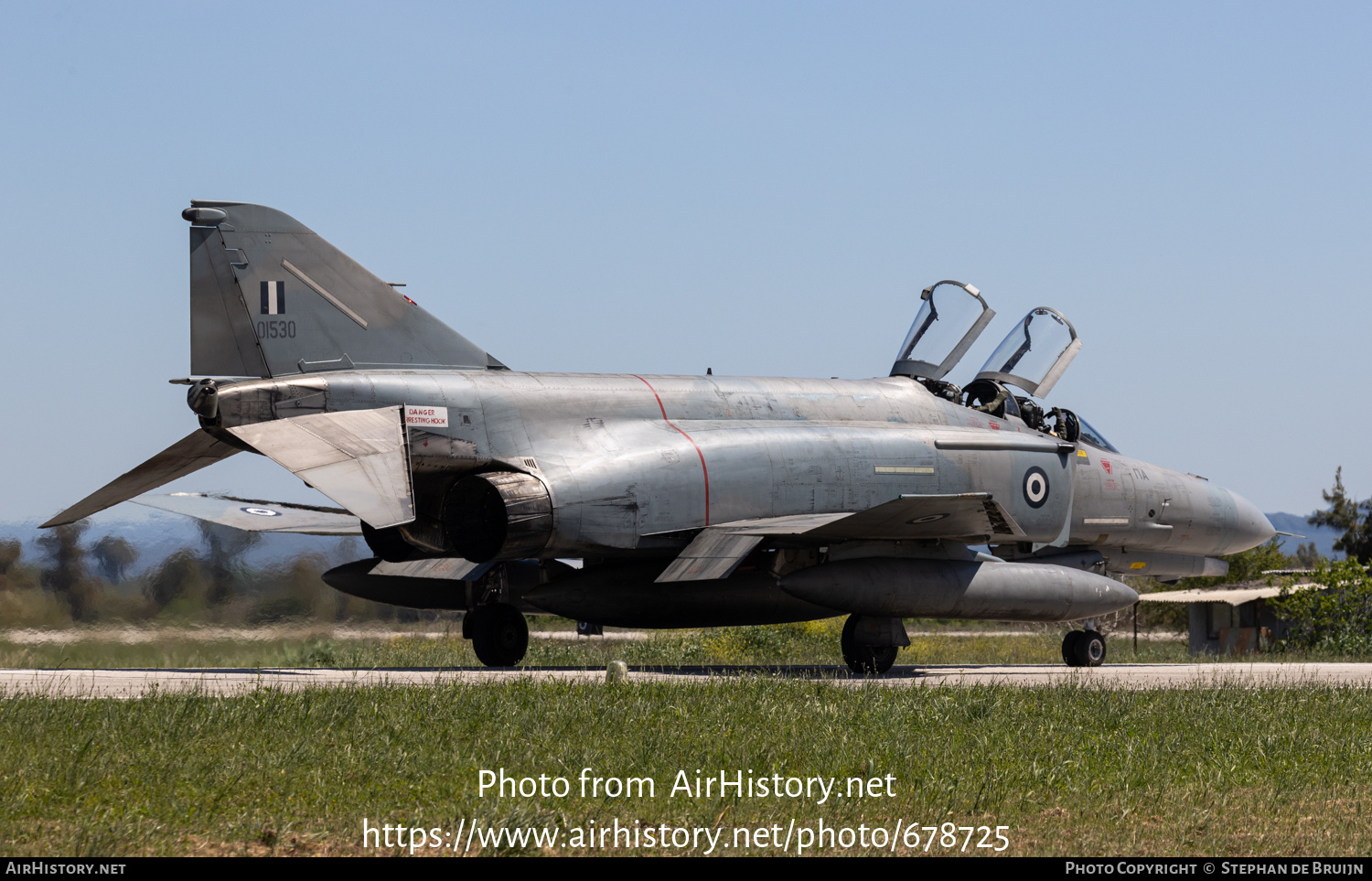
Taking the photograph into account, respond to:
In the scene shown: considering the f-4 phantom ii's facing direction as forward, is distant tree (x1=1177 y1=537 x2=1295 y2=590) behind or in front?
in front

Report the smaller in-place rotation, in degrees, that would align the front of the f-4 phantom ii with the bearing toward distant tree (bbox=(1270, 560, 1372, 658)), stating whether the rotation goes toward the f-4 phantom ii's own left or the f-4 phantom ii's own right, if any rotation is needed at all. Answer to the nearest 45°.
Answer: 0° — it already faces it

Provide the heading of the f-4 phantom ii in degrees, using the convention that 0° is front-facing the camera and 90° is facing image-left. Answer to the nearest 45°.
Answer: approximately 225°
